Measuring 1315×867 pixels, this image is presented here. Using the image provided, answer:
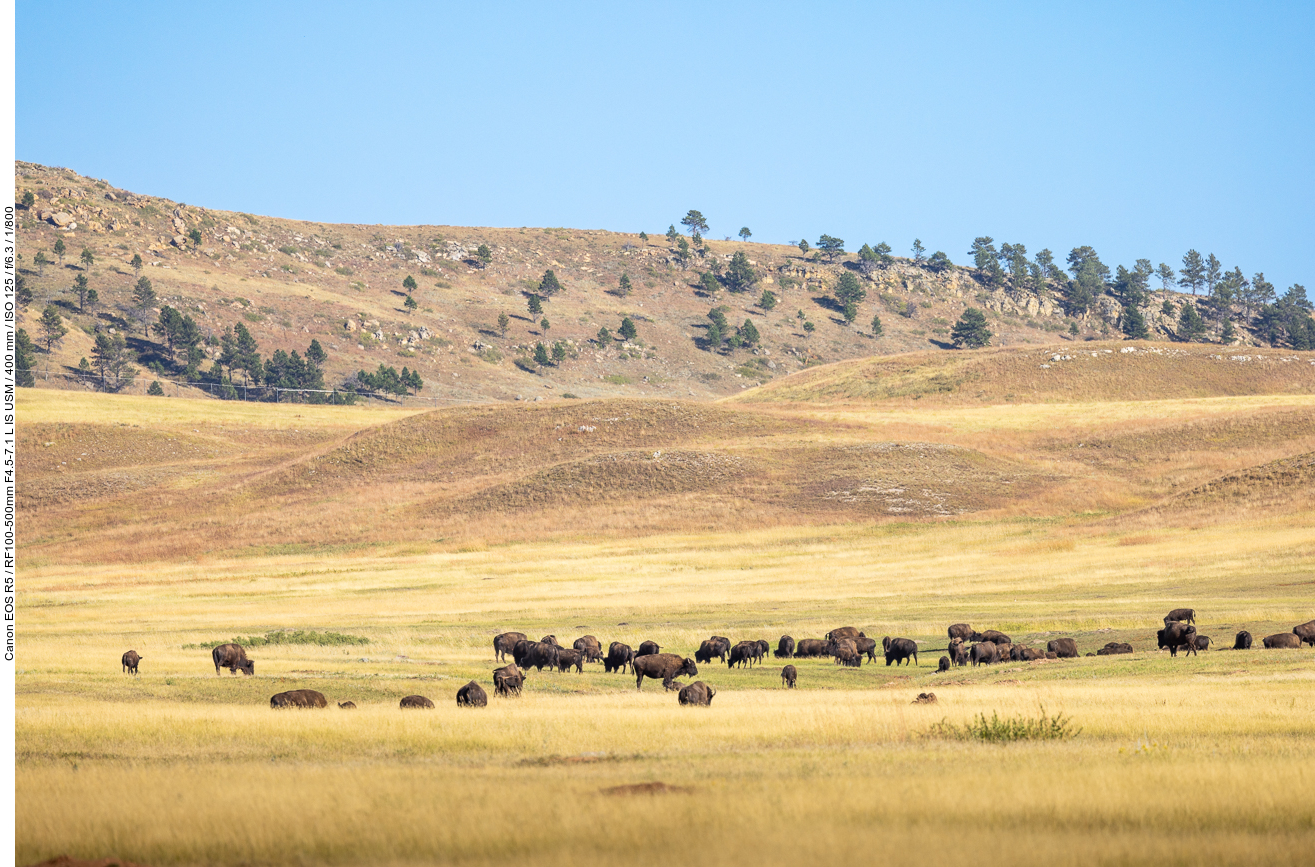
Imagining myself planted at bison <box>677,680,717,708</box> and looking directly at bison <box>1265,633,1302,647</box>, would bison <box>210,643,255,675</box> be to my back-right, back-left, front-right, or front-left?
front-left

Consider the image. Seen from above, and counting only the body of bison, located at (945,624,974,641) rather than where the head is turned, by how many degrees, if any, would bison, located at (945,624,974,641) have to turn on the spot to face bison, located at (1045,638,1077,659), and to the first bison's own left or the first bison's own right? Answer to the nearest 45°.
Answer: approximately 135° to the first bison's own left

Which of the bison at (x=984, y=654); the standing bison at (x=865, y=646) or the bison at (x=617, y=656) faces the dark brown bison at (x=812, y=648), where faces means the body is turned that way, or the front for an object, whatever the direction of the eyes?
the standing bison

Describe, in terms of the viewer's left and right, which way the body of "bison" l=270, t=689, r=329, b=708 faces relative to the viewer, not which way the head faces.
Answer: facing to the left of the viewer

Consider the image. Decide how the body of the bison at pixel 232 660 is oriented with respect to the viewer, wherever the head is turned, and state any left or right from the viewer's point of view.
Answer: facing to the right of the viewer

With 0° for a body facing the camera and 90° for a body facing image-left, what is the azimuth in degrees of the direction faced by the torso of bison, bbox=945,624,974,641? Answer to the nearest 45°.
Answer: approximately 90°
